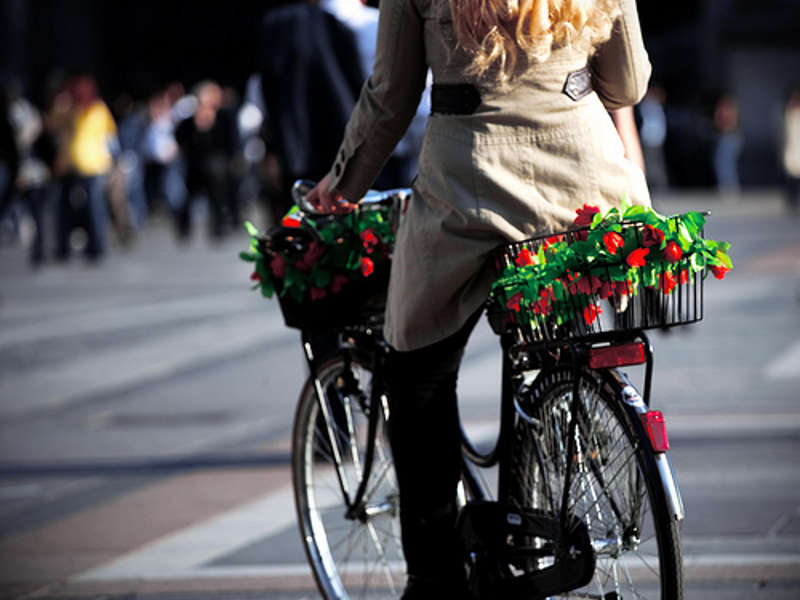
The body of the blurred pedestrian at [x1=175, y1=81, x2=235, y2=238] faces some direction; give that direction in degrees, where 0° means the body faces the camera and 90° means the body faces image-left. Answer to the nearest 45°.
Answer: approximately 0°

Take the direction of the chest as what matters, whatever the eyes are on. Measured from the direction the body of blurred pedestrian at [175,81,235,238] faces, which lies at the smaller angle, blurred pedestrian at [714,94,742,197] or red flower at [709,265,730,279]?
the red flower

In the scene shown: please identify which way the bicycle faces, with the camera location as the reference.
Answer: facing away from the viewer and to the left of the viewer

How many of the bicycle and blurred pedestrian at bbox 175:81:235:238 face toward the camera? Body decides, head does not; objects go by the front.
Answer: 1

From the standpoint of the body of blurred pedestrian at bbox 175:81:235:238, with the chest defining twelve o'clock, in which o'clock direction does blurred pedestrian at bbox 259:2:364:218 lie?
blurred pedestrian at bbox 259:2:364:218 is roughly at 12 o'clock from blurred pedestrian at bbox 175:81:235:238.

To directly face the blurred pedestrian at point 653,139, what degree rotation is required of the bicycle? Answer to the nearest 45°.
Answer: approximately 45° to its right

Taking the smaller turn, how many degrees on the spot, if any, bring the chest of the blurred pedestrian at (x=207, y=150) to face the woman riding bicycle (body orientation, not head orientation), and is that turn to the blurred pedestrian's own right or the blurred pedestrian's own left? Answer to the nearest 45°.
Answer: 0° — they already face them

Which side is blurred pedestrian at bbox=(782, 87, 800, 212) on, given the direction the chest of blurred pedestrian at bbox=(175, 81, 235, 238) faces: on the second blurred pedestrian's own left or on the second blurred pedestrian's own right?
on the second blurred pedestrian's own left
